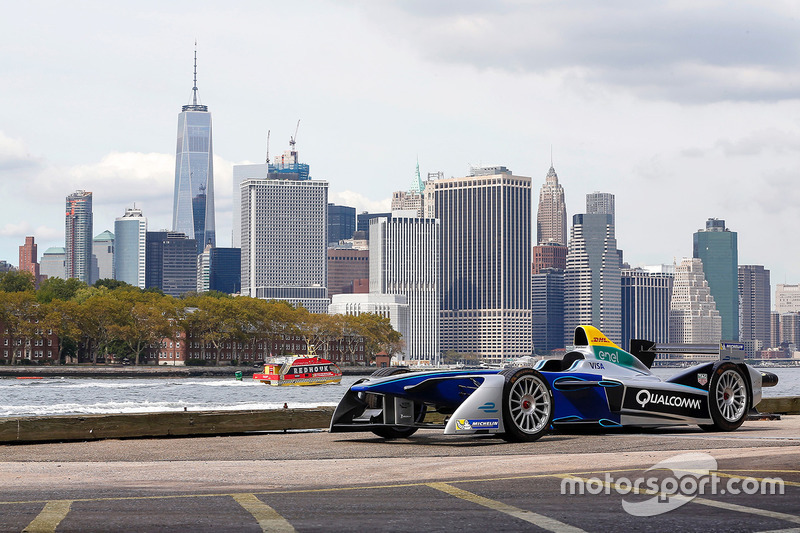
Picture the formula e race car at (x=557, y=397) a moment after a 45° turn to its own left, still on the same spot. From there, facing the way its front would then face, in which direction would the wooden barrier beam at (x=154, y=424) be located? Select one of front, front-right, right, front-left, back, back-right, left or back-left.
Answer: right

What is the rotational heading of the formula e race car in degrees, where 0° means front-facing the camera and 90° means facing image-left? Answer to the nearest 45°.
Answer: approximately 45°
